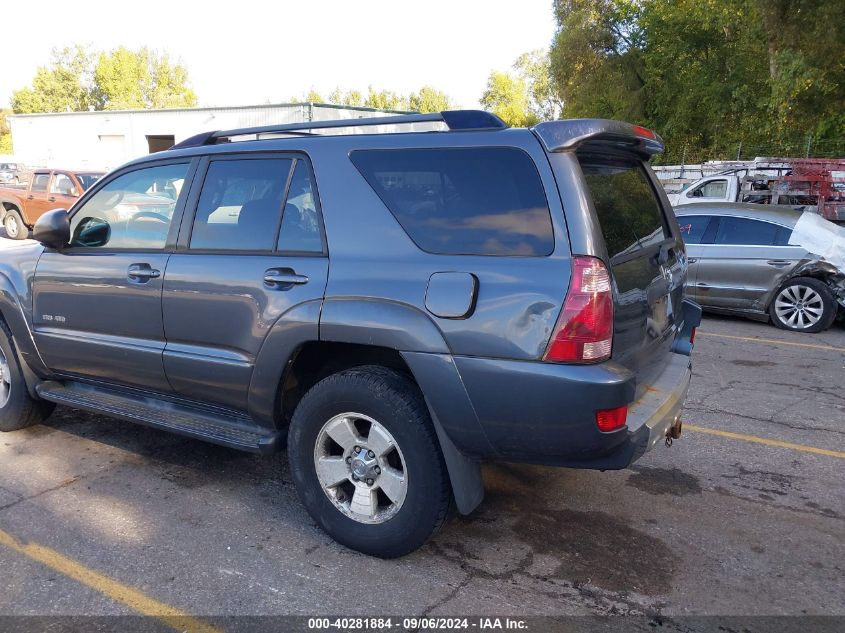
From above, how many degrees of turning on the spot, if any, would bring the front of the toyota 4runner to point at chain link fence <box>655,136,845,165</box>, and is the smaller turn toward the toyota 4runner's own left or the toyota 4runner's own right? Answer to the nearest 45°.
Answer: approximately 90° to the toyota 4runner's own right

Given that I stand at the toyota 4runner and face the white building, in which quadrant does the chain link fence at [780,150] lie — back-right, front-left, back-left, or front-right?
front-right

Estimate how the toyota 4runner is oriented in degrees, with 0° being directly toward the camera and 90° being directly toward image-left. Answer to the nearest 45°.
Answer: approximately 135°

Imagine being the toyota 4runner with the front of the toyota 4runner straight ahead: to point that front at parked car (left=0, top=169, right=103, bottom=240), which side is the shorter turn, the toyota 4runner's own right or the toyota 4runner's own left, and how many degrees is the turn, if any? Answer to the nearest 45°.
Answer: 0° — it already faces it

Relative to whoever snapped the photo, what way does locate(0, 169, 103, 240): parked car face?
facing the viewer and to the right of the viewer

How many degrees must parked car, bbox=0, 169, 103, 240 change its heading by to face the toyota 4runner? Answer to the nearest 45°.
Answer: approximately 45° to its right

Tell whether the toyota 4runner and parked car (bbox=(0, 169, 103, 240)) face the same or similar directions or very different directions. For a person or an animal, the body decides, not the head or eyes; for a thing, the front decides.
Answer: very different directions

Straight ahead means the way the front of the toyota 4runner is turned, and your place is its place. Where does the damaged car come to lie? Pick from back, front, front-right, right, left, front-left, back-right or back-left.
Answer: right

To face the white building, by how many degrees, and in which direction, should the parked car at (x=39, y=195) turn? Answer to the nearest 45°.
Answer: approximately 135° to its left

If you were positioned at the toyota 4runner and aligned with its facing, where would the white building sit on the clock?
The white building is roughly at 1 o'clock from the toyota 4runner.
